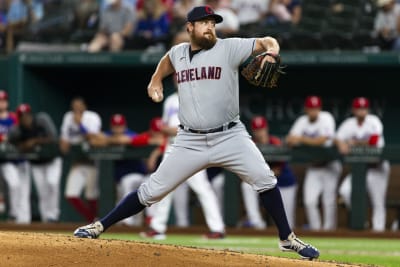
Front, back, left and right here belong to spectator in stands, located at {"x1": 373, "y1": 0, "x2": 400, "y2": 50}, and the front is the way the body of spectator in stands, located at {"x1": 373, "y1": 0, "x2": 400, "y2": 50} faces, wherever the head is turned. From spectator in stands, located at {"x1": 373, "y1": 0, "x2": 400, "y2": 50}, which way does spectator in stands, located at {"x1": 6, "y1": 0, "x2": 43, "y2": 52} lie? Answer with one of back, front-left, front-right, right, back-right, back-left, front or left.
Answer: right

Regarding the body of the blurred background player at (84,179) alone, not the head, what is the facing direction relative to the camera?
toward the camera

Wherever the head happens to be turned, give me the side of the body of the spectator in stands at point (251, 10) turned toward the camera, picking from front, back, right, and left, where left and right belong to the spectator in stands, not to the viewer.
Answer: front

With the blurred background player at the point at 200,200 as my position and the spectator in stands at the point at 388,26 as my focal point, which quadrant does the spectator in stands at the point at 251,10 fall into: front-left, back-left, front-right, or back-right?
front-left

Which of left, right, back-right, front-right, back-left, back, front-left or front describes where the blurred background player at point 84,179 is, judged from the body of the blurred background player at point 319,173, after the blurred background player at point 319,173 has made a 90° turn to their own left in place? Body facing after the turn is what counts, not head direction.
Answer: back

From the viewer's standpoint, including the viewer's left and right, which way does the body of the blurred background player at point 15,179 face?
facing the viewer

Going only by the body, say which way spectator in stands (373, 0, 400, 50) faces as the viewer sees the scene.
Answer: toward the camera

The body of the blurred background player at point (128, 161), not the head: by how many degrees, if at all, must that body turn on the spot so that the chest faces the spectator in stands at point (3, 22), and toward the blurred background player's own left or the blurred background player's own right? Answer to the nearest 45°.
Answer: approximately 135° to the blurred background player's own right
